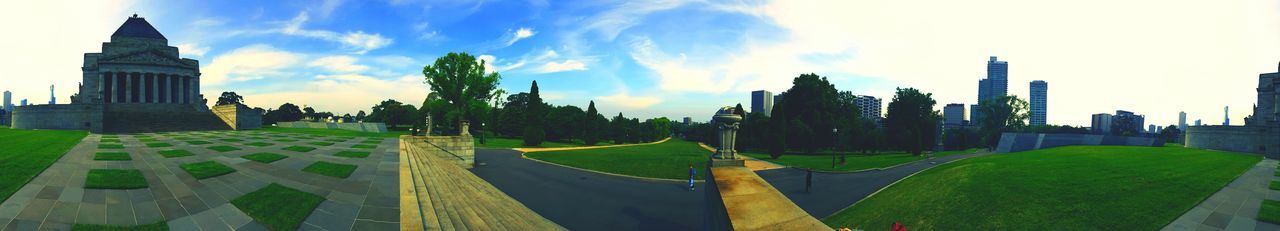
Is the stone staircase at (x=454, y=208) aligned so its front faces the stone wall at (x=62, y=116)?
no

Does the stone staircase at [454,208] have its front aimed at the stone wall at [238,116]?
no

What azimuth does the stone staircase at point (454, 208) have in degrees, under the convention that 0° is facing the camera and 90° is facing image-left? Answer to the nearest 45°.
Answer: approximately 270°
